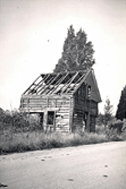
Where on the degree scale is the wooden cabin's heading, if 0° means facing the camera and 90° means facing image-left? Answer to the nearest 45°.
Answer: approximately 45°

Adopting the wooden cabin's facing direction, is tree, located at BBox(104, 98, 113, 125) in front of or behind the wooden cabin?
behind
